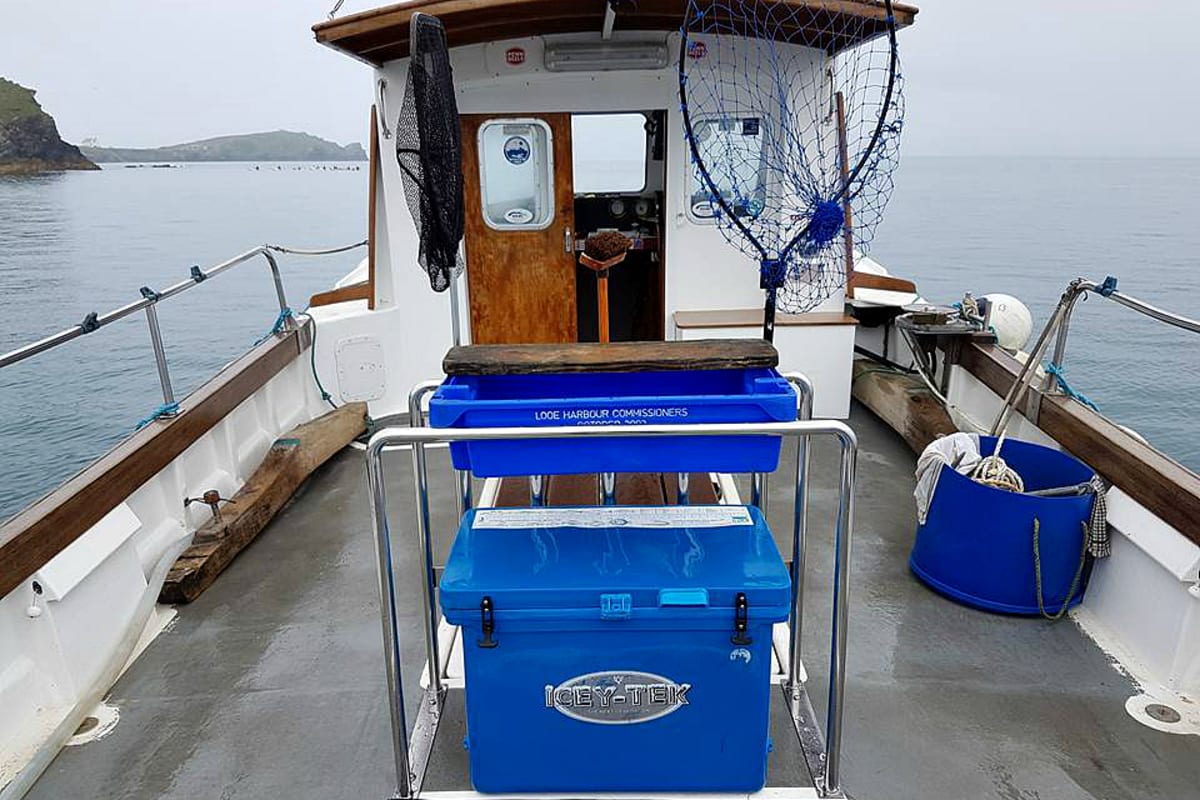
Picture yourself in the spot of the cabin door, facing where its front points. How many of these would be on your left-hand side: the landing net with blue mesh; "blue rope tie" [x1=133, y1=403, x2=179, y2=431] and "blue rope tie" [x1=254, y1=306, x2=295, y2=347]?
1

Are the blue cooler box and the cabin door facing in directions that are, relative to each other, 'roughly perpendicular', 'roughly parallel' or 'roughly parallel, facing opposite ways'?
roughly parallel

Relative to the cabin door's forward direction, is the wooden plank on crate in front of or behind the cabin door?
in front

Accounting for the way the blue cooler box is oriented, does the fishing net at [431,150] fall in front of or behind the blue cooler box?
behind

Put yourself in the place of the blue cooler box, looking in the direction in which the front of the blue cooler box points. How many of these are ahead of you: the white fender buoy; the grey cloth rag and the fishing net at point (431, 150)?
0

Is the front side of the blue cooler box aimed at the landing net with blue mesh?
no

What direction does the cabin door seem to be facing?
toward the camera

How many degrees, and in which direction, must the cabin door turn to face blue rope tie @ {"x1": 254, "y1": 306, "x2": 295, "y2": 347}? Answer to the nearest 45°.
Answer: approximately 45° to its right

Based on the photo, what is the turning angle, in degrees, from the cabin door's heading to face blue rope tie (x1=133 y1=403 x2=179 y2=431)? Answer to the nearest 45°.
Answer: approximately 45° to its right

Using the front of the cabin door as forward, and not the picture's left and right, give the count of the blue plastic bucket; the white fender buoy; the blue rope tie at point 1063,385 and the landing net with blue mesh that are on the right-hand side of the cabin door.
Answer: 0

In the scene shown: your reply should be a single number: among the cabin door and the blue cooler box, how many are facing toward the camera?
2

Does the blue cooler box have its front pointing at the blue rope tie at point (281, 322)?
no

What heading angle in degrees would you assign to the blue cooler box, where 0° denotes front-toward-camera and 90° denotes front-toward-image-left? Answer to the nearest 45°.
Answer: approximately 0°

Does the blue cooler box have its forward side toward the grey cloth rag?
no
